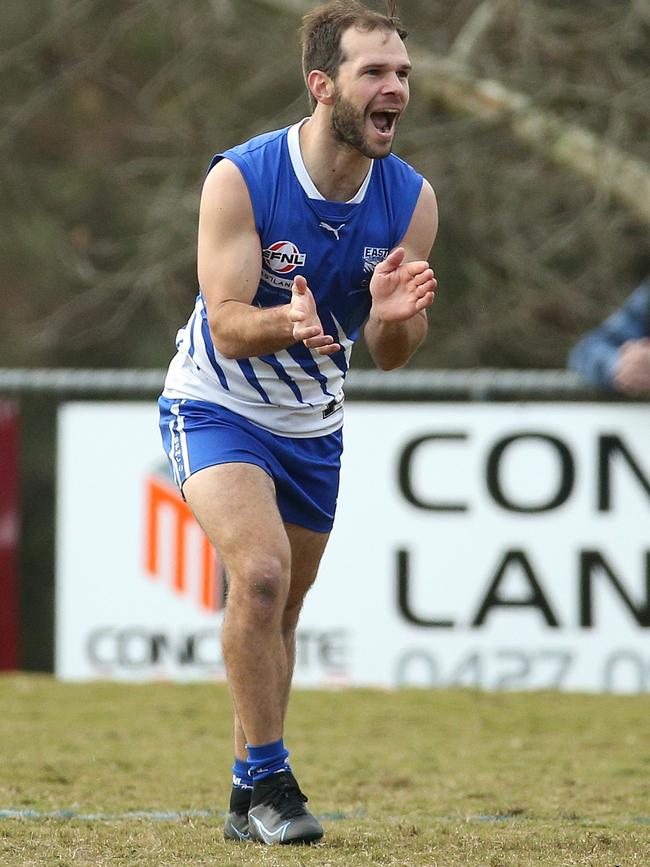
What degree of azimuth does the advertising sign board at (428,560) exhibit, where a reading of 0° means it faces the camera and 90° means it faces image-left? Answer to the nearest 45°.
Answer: approximately 0°
